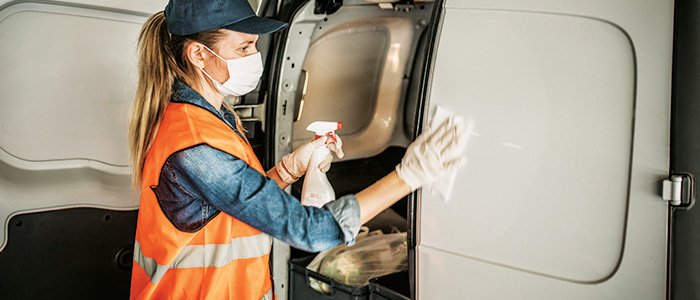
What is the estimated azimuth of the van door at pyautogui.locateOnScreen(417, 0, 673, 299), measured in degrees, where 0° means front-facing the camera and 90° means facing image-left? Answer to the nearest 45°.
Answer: approximately 0°

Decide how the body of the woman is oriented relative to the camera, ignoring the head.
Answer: to the viewer's right

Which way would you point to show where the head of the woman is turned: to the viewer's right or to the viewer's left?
to the viewer's right

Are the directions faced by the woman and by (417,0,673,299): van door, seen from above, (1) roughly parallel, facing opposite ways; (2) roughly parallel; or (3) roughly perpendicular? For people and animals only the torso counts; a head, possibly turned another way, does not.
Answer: roughly perpendicular

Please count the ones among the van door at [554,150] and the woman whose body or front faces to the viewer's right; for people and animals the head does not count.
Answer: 1

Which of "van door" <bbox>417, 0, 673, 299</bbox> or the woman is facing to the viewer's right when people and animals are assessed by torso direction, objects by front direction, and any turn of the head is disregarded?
the woman
